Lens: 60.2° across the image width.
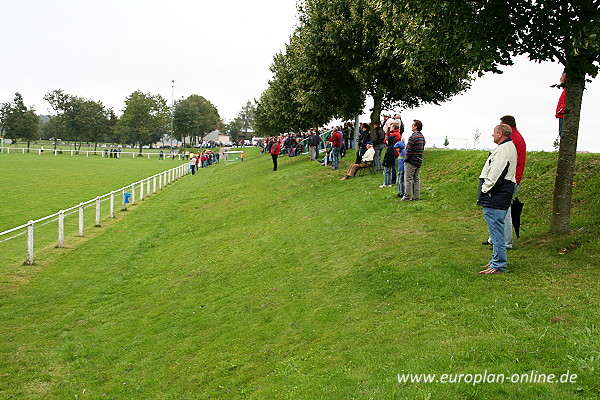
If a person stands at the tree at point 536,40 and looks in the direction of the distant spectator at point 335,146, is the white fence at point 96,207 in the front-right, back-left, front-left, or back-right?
front-left

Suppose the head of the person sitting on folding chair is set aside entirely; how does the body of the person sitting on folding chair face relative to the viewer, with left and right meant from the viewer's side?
facing to the left of the viewer

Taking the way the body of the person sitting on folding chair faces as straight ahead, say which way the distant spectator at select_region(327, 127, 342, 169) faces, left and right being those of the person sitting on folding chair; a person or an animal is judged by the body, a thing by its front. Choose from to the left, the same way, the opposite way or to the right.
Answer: the same way

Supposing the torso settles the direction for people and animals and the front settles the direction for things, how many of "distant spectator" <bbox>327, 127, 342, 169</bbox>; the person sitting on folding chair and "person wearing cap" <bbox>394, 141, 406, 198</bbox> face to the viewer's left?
3

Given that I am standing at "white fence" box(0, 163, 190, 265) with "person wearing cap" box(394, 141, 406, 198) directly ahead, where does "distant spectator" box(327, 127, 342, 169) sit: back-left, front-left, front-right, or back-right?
front-left

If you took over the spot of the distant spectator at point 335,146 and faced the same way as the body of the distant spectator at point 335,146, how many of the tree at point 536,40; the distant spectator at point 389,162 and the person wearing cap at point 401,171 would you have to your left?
3

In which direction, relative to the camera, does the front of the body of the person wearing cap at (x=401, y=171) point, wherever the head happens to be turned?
to the viewer's left

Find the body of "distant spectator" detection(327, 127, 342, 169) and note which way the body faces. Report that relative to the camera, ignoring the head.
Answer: to the viewer's left

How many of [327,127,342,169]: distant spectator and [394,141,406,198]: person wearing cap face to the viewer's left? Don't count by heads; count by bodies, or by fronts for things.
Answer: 2

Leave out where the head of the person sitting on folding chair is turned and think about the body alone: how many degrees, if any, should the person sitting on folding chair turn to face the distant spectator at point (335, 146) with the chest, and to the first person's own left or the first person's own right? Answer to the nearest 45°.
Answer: approximately 90° to the first person's own right

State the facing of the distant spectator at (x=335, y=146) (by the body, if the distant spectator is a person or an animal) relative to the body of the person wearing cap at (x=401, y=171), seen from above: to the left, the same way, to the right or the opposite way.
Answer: the same way

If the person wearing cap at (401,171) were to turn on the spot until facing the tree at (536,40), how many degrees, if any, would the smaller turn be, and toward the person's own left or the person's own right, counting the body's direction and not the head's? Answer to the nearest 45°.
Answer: approximately 90° to the person's own left
